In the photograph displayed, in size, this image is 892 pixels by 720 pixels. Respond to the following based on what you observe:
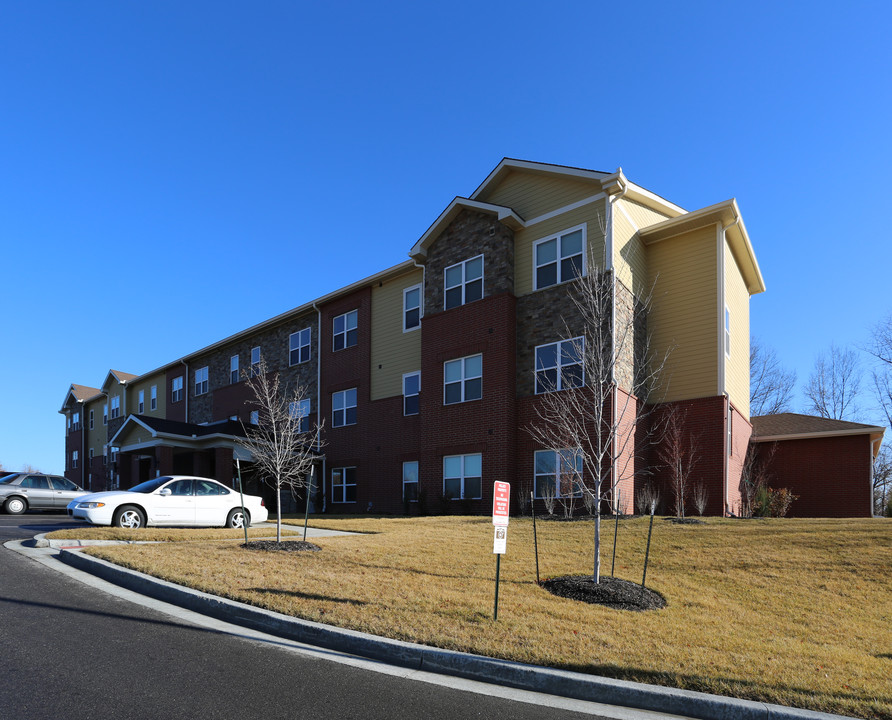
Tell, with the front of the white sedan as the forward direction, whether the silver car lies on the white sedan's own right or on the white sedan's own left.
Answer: on the white sedan's own right

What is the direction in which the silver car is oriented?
to the viewer's right

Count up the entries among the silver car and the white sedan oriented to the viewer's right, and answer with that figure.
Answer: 1

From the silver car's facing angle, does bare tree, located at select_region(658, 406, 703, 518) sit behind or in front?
in front

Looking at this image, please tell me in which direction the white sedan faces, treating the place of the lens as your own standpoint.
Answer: facing the viewer and to the left of the viewer

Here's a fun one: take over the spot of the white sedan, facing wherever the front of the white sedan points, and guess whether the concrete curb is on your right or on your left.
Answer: on your left
